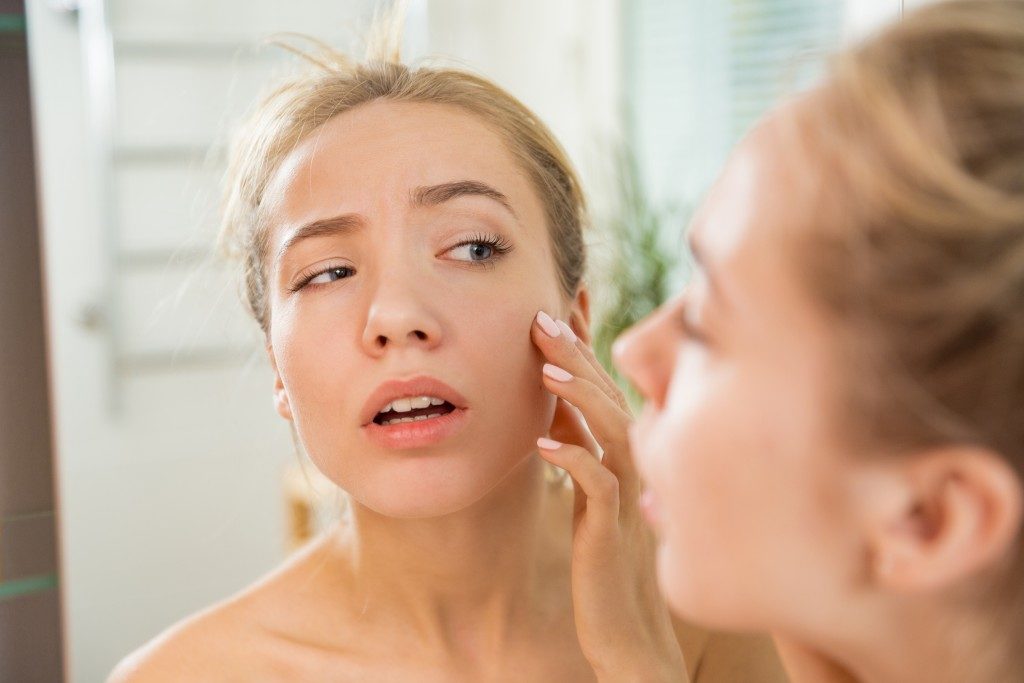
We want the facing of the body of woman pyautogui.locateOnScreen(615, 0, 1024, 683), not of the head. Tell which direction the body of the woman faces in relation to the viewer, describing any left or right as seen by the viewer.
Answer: facing to the left of the viewer
